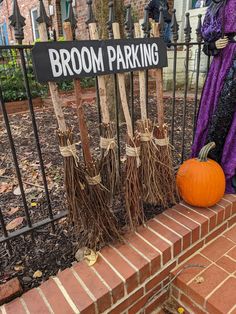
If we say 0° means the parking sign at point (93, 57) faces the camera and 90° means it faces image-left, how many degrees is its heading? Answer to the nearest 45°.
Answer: approximately 315°
